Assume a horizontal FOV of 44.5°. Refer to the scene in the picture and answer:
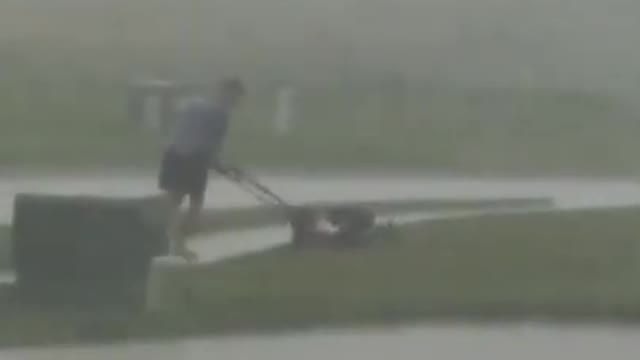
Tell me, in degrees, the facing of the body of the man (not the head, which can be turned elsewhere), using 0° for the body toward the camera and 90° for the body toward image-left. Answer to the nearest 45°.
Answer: approximately 270°

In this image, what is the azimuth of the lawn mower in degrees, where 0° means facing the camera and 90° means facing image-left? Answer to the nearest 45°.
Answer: approximately 270°
